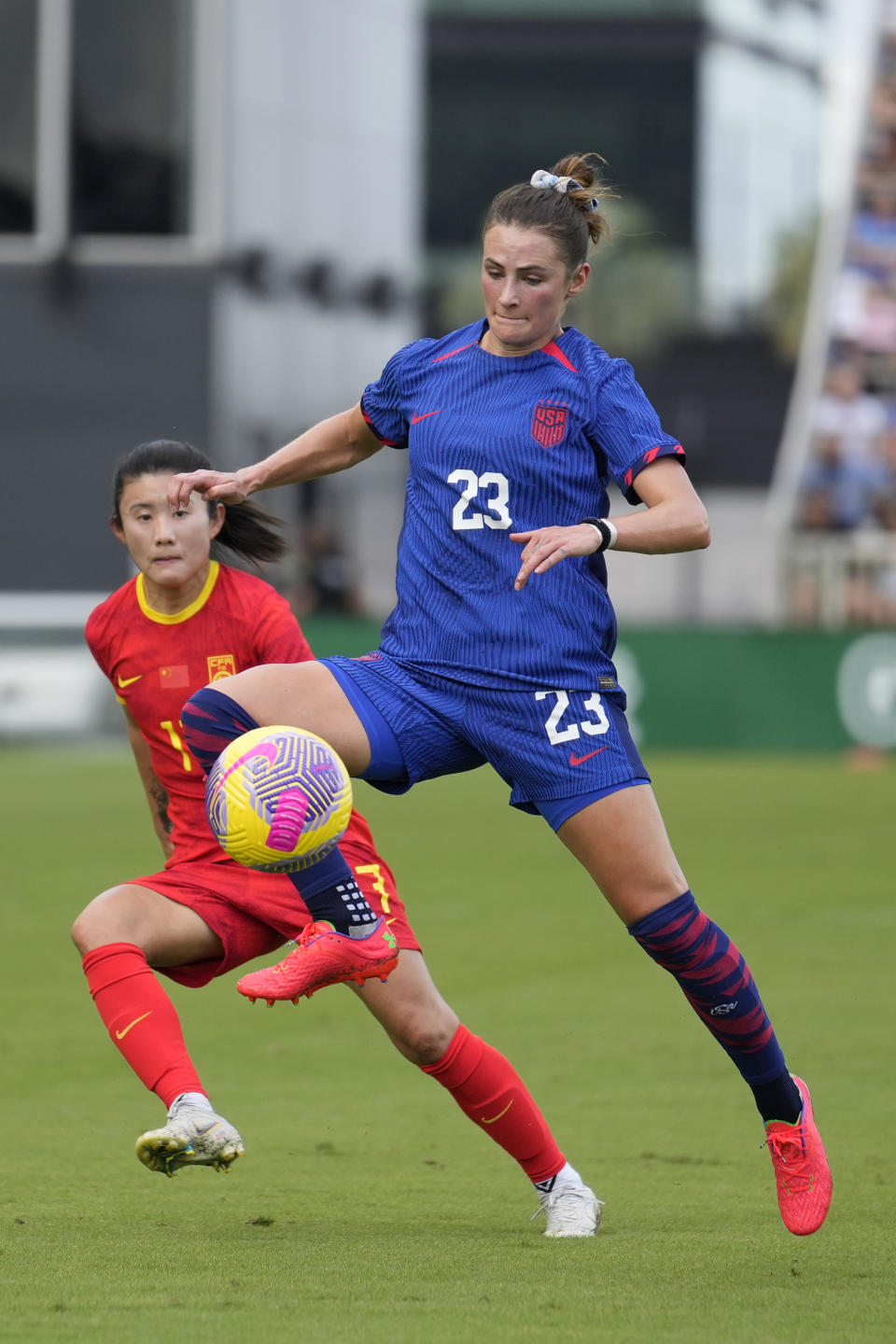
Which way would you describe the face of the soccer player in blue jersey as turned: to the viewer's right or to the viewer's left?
to the viewer's left

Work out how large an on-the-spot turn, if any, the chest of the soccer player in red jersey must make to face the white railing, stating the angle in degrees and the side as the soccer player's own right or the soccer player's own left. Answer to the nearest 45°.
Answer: approximately 180°

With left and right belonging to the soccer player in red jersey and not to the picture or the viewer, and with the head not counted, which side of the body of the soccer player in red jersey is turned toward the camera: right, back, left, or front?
front

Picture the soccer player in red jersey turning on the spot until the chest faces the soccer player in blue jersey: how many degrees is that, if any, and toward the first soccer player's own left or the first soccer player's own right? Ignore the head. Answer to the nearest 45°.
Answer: approximately 45° to the first soccer player's own left

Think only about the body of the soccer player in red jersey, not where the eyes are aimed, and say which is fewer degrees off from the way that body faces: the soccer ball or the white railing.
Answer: the soccer ball

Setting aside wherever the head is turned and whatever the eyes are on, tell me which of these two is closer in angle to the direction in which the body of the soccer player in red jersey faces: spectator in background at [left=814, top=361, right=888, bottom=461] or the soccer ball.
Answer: the soccer ball

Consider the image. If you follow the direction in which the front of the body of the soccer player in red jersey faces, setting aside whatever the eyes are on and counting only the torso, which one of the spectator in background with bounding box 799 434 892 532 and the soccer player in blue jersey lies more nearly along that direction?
the soccer player in blue jersey

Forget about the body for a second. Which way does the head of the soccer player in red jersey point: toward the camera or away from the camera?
toward the camera

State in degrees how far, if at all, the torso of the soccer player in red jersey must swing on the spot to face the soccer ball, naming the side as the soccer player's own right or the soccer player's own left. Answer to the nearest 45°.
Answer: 0° — they already face it

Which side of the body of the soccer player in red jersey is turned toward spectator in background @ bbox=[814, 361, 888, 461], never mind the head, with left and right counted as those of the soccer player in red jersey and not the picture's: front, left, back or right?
back

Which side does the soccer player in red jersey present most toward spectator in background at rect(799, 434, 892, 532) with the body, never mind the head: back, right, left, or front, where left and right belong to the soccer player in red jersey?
back

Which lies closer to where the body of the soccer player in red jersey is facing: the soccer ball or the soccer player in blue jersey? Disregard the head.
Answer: the soccer ball

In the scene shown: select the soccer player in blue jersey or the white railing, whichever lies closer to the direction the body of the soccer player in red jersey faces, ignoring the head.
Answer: the soccer player in blue jersey

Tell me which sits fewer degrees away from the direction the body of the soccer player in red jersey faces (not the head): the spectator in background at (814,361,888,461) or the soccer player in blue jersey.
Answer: the soccer player in blue jersey
